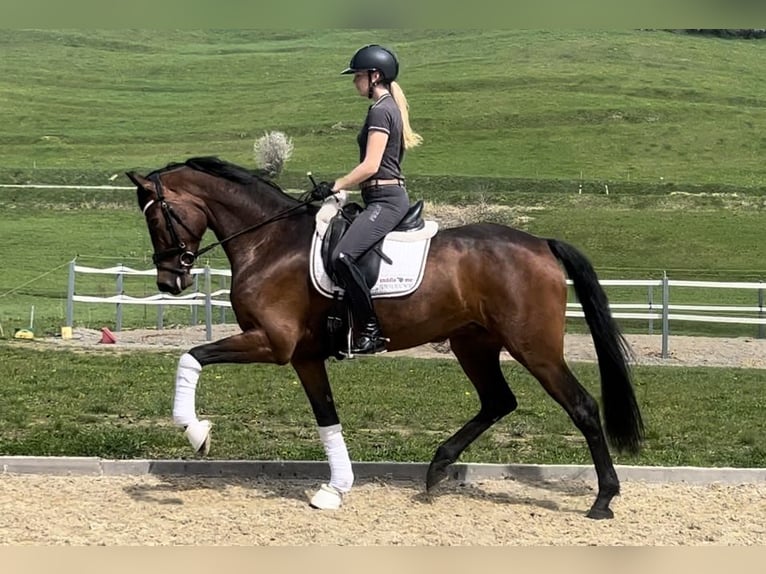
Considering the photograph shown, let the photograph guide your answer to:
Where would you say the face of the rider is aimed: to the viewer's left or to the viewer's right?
to the viewer's left

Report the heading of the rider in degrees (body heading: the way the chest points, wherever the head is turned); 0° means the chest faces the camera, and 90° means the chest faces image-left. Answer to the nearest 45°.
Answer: approximately 90°

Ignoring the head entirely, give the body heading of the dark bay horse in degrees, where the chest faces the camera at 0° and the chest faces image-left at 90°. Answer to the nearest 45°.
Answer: approximately 90°
